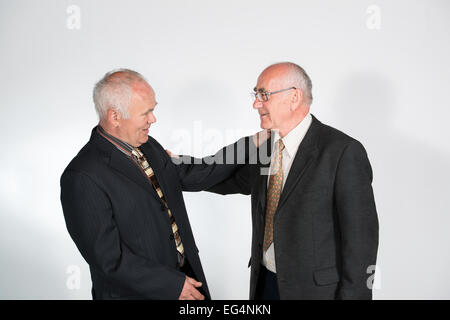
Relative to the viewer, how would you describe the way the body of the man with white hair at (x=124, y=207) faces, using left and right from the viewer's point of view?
facing the viewer and to the right of the viewer

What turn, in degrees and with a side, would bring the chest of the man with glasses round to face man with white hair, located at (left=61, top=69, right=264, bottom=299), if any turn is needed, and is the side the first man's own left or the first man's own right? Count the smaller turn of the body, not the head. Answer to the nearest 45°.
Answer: approximately 45° to the first man's own right

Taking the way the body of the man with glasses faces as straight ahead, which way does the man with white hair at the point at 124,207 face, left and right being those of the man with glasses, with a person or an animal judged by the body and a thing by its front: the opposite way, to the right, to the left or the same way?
to the left

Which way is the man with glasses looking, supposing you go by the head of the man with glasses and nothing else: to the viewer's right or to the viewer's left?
to the viewer's left

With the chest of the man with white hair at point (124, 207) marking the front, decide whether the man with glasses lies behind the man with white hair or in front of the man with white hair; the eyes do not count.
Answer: in front

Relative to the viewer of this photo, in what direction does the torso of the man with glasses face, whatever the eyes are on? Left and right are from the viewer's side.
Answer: facing the viewer and to the left of the viewer

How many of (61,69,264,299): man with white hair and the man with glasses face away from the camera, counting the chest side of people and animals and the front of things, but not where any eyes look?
0
